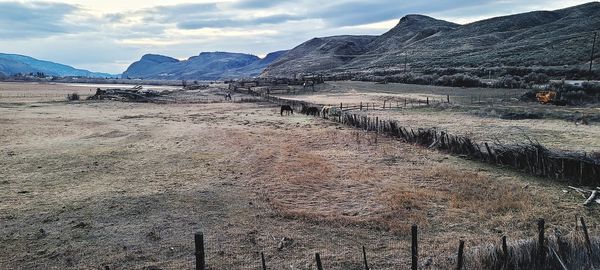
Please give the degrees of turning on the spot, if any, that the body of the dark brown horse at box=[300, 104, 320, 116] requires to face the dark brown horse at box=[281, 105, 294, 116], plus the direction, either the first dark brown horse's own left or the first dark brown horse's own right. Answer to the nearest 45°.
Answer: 0° — it already faces it

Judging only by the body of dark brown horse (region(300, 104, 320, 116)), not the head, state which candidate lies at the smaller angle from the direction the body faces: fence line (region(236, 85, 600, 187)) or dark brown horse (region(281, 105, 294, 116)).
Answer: the dark brown horse

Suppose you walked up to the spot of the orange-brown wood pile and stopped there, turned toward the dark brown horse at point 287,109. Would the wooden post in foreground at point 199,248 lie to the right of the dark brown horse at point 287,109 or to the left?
left

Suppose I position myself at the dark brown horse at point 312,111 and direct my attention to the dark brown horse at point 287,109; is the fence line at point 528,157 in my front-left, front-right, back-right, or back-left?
back-left

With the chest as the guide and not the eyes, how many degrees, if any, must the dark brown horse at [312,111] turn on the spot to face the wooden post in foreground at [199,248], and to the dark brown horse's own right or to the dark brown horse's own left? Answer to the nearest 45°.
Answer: approximately 90° to the dark brown horse's own left

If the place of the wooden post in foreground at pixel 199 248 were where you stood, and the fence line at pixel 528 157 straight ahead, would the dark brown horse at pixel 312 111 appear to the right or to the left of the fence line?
left

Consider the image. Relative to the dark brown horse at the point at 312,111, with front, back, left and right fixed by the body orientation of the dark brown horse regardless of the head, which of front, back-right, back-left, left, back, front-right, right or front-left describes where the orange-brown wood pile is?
back

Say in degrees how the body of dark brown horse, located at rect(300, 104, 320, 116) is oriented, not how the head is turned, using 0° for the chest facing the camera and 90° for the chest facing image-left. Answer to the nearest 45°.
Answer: approximately 90°
